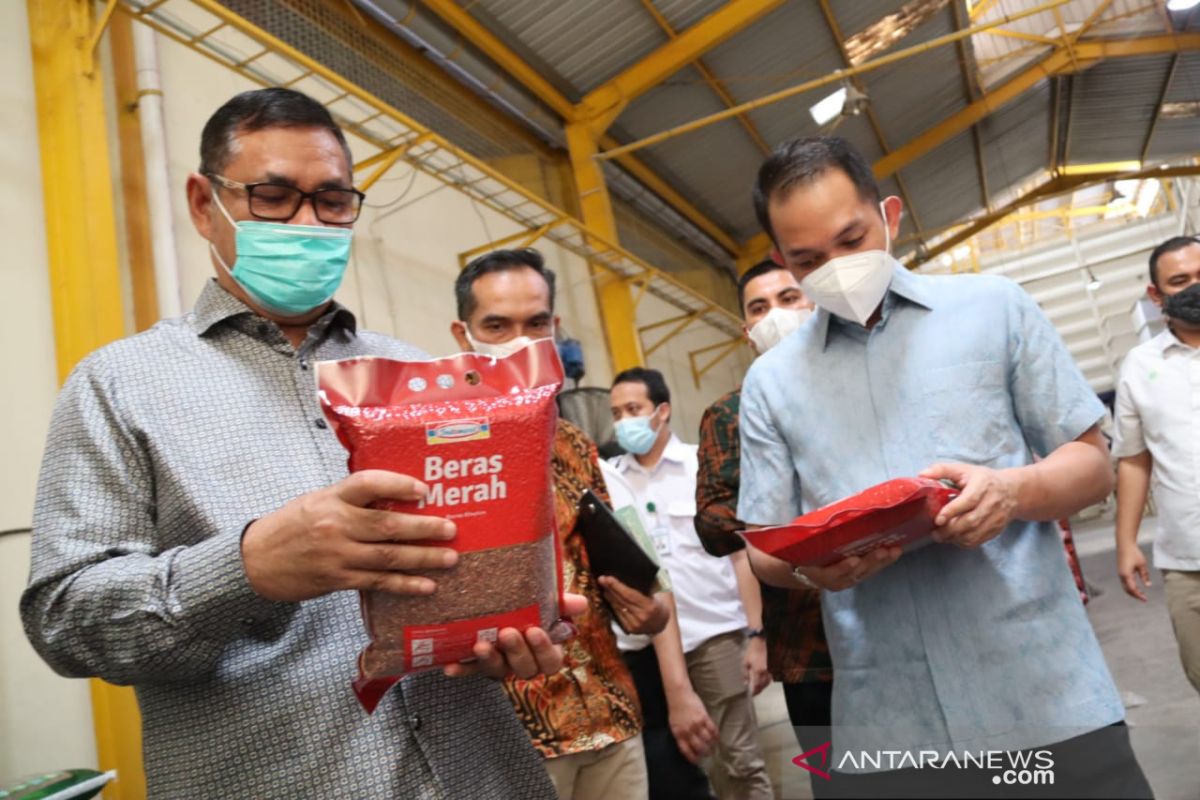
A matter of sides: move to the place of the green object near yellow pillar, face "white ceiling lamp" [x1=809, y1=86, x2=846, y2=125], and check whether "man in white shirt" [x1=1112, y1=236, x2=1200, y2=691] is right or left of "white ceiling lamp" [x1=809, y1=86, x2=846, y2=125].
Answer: right

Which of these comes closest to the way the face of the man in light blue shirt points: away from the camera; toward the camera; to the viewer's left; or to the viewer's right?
toward the camera

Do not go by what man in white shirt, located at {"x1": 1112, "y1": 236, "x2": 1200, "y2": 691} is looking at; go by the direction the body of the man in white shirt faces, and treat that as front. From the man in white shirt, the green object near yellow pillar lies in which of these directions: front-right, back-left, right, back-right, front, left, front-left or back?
front-right

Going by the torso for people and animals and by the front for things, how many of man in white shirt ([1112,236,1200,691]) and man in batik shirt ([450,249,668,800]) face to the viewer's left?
0

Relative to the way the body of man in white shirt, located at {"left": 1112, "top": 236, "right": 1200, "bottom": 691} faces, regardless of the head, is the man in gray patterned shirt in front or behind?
in front

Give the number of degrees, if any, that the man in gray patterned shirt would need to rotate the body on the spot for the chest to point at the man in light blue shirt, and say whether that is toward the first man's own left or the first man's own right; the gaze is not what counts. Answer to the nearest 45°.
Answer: approximately 45° to the first man's own left

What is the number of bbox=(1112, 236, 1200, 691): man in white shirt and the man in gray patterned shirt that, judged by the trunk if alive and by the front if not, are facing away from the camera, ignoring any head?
0

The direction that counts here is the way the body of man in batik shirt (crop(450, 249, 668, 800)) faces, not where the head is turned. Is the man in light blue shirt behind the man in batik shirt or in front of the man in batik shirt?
in front

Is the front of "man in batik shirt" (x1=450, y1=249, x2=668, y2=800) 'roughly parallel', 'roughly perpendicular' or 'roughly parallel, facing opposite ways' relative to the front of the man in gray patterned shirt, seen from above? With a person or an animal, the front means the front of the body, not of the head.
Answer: roughly parallel

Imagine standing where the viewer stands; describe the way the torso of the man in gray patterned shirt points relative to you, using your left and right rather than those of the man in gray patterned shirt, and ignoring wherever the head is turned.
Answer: facing the viewer and to the right of the viewer

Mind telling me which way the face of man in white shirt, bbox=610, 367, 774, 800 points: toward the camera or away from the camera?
toward the camera

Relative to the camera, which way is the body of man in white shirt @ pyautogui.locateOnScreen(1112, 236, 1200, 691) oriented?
toward the camera

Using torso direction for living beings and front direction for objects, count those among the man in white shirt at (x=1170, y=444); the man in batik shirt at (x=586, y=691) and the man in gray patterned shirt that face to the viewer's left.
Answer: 0

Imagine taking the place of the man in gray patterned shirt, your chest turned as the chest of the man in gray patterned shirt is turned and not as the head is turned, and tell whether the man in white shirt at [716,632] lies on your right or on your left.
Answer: on your left
